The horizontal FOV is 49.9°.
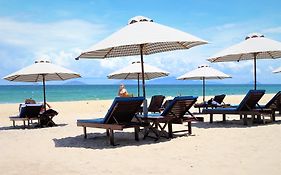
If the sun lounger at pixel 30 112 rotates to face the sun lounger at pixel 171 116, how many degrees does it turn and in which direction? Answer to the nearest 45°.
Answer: approximately 180°

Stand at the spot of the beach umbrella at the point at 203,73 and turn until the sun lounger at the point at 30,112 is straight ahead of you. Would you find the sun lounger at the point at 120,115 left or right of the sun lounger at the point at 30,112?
left

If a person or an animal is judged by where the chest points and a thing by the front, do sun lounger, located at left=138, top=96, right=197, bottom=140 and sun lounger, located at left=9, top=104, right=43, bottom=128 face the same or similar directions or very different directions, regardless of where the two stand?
same or similar directions

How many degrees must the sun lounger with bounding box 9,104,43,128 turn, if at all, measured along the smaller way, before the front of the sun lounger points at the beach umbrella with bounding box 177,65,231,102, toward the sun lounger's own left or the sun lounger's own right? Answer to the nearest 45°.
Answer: approximately 135° to the sun lounger's own right

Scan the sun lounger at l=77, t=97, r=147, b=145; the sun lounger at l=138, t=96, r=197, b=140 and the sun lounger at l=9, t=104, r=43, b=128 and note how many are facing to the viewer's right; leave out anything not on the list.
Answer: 0

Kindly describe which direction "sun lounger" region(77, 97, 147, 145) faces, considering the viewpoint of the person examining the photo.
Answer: facing away from the viewer and to the left of the viewer

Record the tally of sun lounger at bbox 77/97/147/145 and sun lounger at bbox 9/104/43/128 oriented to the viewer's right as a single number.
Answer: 0

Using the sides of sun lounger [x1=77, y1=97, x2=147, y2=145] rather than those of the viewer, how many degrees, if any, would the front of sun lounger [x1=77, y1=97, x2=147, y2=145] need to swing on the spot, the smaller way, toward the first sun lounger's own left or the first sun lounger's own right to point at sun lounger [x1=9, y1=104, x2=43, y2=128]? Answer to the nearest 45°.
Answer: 0° — it already faces it

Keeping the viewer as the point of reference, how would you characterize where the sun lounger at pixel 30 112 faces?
facing away from the viewer and to the left of the viewer

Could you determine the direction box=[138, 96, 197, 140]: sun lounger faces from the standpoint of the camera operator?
facing away from the viewer and to the left of the viewer

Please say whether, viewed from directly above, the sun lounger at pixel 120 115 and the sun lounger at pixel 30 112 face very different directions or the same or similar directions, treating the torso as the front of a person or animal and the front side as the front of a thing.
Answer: same or similar directions
